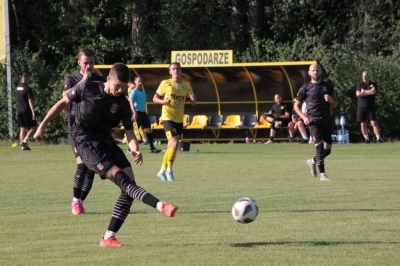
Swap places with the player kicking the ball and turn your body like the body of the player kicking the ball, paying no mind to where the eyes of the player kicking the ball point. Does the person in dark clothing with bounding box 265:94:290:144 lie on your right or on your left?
on your left

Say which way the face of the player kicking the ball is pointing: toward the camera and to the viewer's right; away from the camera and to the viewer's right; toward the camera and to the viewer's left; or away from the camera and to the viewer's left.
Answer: toward the camera and to the viewer's right

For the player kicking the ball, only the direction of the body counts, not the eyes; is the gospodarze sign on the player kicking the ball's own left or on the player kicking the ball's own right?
on the player kicking the ball's own left

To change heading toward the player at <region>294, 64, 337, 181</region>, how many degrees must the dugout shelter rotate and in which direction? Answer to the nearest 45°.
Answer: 0° — it already faces them

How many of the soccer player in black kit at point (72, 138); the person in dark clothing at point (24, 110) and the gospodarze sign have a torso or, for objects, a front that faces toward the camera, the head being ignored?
2

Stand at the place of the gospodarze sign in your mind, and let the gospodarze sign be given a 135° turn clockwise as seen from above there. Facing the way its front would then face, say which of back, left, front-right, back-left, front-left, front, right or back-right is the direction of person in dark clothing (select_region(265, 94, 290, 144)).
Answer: back-right
